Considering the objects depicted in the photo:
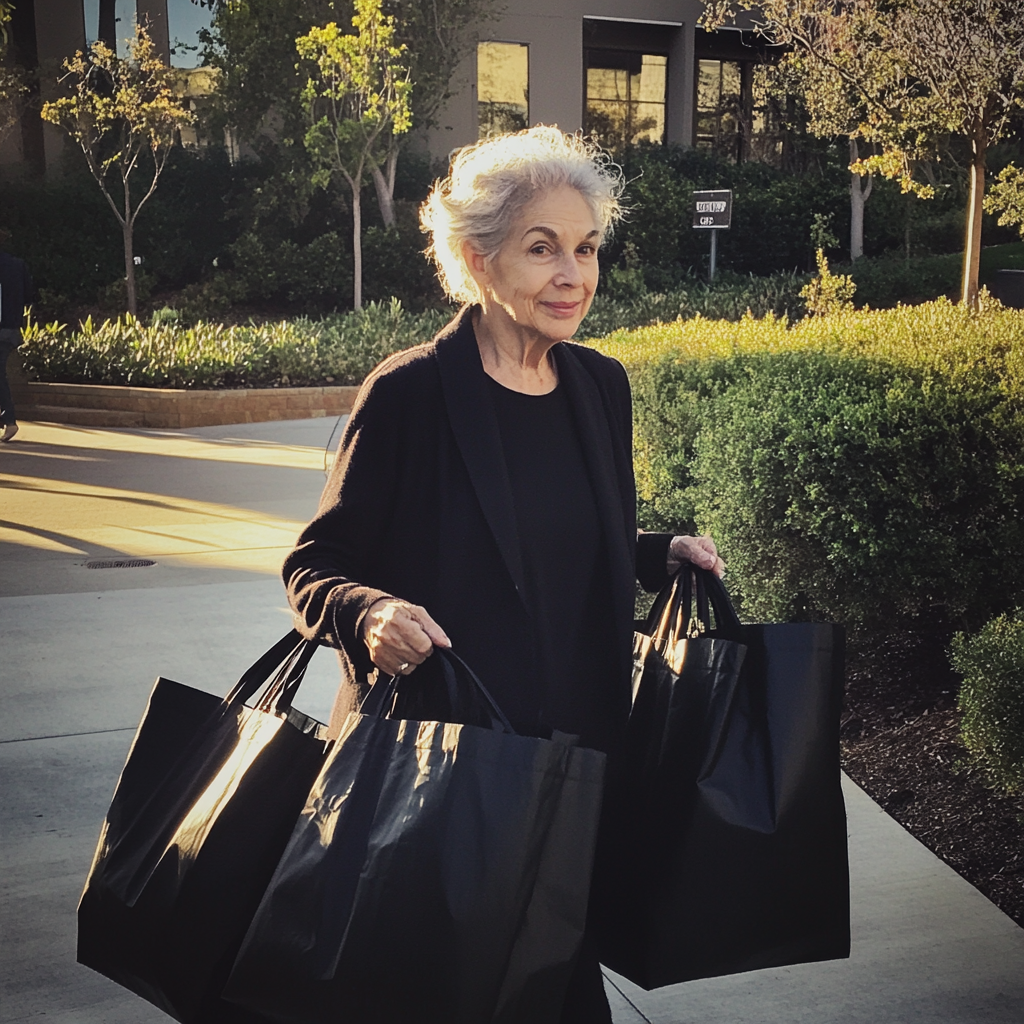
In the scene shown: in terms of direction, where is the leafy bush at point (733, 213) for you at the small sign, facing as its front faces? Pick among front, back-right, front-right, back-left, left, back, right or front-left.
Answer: back

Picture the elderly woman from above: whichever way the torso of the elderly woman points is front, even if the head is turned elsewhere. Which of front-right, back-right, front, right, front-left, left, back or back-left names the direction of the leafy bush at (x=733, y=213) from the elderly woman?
back-left

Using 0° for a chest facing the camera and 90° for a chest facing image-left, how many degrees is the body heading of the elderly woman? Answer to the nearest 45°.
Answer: approximately 315°

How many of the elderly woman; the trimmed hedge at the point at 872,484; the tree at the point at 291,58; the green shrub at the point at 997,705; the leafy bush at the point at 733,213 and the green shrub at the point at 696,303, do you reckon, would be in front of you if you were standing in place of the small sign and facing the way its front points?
4

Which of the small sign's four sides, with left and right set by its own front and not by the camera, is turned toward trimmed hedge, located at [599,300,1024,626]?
front

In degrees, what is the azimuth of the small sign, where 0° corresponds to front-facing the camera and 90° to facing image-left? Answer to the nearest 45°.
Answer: approximately 0°

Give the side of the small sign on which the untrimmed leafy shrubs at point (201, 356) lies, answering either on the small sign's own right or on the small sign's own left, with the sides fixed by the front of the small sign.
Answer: on the small sign's own right

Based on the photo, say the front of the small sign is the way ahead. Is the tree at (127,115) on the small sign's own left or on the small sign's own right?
on the small sign's own right

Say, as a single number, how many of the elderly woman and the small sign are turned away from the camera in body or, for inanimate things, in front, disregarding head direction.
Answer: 0

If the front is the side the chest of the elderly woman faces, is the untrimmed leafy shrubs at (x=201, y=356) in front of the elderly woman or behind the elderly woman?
behind

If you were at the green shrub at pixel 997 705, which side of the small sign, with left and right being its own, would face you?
front

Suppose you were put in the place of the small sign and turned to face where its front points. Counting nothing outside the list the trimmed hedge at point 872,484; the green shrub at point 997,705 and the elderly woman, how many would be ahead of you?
3
